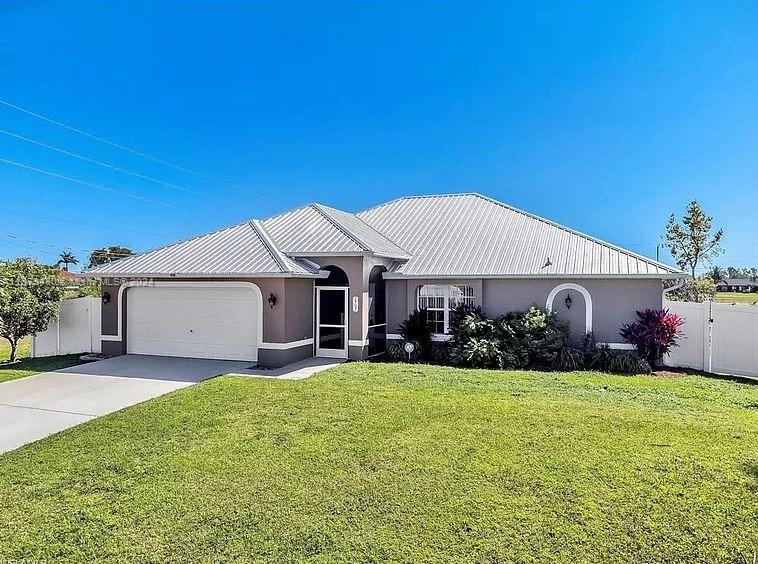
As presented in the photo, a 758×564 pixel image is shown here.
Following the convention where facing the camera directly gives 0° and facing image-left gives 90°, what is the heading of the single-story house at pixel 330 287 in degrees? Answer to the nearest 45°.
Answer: approximately 0°

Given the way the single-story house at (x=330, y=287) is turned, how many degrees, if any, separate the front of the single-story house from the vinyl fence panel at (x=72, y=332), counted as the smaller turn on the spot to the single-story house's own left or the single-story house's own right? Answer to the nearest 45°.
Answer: approximately 90° to the single-story house's own right

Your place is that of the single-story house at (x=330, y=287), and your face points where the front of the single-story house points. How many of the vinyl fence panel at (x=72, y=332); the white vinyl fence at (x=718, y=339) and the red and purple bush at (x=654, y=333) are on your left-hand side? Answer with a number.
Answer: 2

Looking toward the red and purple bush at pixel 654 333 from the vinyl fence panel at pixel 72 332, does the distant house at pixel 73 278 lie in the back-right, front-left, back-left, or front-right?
back-left

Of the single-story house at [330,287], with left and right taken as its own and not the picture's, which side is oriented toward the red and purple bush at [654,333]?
left

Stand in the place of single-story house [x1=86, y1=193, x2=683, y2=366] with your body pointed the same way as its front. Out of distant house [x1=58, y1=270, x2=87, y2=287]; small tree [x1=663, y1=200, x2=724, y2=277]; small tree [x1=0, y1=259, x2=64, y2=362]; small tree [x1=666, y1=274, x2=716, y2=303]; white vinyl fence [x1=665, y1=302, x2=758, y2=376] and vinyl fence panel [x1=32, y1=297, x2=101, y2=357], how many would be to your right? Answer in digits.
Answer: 3

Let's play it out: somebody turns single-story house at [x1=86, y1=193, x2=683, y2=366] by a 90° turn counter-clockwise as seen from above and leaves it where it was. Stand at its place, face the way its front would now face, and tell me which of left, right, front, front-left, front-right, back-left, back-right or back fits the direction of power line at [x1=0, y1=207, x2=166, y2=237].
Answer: back-left

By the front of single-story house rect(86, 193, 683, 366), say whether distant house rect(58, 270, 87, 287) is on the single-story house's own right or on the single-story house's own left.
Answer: on the single-story house's own right

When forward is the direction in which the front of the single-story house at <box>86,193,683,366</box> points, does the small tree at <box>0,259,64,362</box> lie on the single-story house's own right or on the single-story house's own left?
on the single-story house's own right

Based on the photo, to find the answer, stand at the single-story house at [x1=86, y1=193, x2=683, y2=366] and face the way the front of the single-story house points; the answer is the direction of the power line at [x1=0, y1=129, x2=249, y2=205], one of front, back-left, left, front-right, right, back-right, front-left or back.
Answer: back-right

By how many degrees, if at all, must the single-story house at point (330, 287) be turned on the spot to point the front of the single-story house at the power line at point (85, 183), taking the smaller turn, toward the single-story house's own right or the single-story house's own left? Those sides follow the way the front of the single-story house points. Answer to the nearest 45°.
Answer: approximately 135° to the single-story house's own right

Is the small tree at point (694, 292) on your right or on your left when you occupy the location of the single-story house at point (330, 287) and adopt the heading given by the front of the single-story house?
on your left
